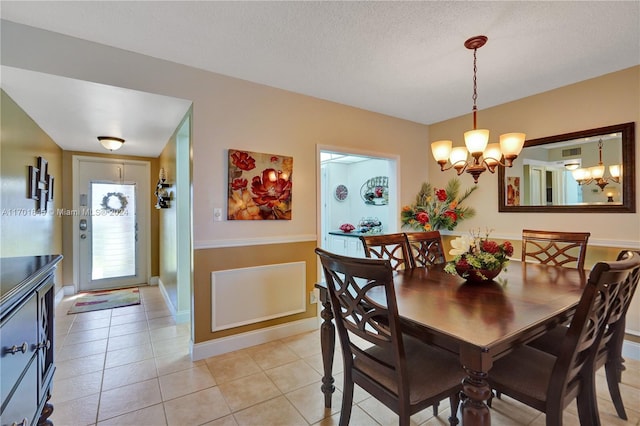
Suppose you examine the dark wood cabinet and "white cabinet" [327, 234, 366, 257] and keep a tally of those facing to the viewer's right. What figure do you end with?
1

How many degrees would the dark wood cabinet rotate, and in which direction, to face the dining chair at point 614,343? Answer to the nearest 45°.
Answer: approximately 45° to its right

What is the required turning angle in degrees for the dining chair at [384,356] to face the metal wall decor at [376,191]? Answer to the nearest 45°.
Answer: approximately 45° to its left

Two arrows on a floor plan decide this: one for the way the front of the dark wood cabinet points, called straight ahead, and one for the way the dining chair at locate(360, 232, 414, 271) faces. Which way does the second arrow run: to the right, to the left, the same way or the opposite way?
to the right

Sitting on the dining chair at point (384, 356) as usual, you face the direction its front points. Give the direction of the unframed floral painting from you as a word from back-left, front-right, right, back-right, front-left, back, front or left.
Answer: left

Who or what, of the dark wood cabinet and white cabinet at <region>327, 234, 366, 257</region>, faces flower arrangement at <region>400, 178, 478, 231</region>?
the dark wood cabinet

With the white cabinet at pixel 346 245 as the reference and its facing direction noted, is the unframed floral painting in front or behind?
in front

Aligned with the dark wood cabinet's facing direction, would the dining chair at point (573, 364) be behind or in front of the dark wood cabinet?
in front

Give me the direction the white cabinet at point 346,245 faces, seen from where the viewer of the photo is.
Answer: facing the viewer and to the left of the viewer

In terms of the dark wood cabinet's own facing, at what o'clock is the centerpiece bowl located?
The centerpiece bowl is roughly at 1 o'clock from the dark wood cabinet.

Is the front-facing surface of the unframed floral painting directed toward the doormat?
no

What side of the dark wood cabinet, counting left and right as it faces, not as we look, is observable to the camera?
right

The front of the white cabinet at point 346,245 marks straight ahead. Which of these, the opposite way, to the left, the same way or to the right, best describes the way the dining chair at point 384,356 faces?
the opposite way

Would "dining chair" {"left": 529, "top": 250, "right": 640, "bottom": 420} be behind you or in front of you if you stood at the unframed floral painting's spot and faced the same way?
in front

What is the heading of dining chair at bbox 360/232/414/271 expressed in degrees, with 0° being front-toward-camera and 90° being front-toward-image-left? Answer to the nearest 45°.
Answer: approximately 315°
